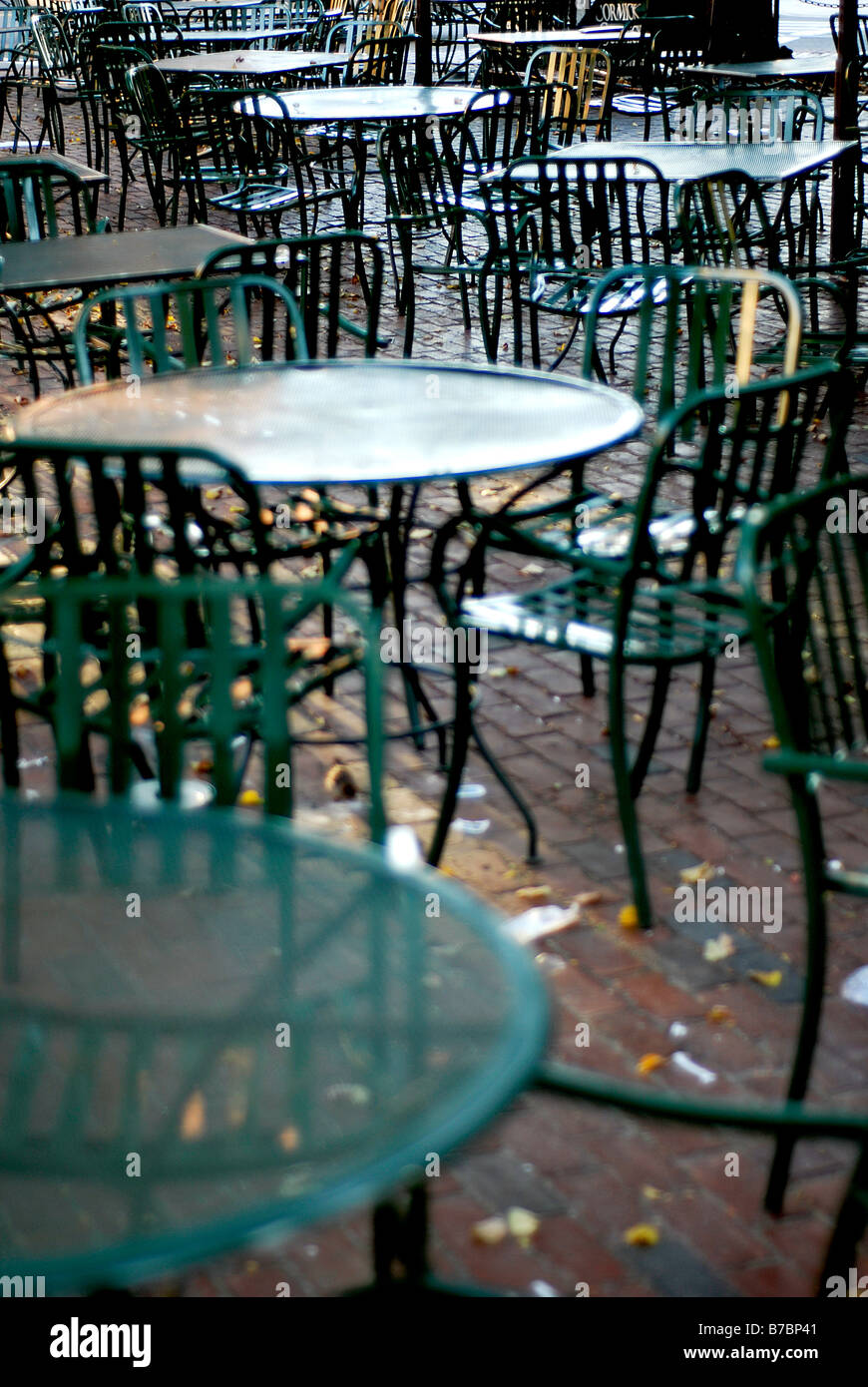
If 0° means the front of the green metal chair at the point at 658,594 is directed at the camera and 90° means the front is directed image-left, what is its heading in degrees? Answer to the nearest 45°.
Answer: approximately 135°

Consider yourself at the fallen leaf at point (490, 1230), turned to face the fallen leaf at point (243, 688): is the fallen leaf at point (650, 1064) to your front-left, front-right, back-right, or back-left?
front-right

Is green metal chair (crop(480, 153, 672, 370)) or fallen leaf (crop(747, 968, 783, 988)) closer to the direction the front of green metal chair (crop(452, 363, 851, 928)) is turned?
the green metal chair

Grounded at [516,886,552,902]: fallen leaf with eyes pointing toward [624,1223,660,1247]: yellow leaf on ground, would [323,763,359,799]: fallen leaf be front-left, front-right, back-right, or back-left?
back-right

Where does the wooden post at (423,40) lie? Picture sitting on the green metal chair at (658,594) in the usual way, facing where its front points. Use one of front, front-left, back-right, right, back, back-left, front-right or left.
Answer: front-right

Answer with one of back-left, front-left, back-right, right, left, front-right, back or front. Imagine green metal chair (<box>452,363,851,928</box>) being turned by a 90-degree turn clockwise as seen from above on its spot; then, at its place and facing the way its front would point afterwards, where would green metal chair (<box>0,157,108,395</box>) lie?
left

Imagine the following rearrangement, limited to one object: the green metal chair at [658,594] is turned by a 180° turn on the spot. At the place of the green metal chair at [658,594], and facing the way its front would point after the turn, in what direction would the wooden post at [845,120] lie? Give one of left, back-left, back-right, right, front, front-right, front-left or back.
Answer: back-left

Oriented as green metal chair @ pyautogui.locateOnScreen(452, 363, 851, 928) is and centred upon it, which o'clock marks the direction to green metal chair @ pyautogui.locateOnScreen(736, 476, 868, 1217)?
green metal chair @ pyautogui.locateOnScreen(736, 476, 868, 1217) is roughly at 7 o'clock from green metal chair @ pyautogui.locateOnScreen(452, 363, 851, 928).

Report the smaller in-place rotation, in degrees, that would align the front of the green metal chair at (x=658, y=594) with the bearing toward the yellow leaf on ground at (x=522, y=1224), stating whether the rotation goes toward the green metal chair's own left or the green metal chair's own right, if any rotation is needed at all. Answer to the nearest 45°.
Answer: approximately 135° to the green metal chair's own left

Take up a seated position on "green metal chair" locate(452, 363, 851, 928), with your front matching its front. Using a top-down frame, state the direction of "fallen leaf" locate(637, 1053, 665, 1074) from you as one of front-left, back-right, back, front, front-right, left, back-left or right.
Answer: back-left

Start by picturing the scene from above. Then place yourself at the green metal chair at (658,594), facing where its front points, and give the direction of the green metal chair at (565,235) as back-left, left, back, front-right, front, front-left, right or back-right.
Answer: front-right
